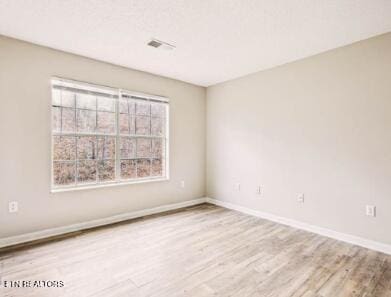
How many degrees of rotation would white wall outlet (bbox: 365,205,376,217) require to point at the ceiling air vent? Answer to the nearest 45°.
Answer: approximately 45° to its right

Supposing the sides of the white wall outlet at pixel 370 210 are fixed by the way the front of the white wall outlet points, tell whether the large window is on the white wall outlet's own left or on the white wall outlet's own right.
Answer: on the white wall outlet's own right

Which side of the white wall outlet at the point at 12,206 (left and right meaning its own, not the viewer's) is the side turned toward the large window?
left

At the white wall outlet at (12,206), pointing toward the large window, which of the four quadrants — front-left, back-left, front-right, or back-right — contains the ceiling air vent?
front-right

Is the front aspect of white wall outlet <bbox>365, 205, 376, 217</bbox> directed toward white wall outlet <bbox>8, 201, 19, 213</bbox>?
no

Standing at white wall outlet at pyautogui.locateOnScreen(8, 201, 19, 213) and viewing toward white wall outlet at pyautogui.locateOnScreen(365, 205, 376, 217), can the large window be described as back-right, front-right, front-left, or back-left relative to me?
front-left

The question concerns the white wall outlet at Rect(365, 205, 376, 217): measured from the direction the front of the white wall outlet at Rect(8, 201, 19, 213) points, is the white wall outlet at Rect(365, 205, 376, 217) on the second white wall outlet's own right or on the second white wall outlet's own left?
on the second white wall outlet's own left

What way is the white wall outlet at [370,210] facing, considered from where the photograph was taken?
facing the viewer

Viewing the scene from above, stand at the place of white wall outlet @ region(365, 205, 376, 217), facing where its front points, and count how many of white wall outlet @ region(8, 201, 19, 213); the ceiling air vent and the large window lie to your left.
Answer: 0

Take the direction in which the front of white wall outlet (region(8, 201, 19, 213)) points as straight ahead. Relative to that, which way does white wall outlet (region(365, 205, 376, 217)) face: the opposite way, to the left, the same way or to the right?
to the right
